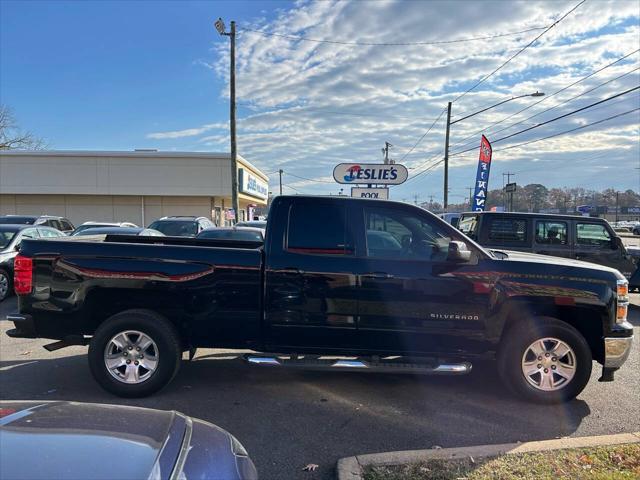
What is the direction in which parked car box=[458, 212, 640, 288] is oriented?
to the viewer's right

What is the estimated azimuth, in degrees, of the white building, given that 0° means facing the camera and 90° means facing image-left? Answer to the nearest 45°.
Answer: approximately 270°

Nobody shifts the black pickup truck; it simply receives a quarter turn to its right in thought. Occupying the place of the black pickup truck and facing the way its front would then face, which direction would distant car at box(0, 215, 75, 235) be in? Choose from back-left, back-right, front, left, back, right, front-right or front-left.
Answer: back-right

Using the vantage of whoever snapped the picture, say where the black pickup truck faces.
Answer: facing to the right of the viewer

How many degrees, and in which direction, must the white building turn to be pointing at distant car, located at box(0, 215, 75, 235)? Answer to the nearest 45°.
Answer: approximately 90° to its right

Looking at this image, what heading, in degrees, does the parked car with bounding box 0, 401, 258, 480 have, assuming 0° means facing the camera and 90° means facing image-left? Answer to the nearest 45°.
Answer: approximately 270°

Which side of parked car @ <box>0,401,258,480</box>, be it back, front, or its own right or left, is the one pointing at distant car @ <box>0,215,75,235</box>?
left
